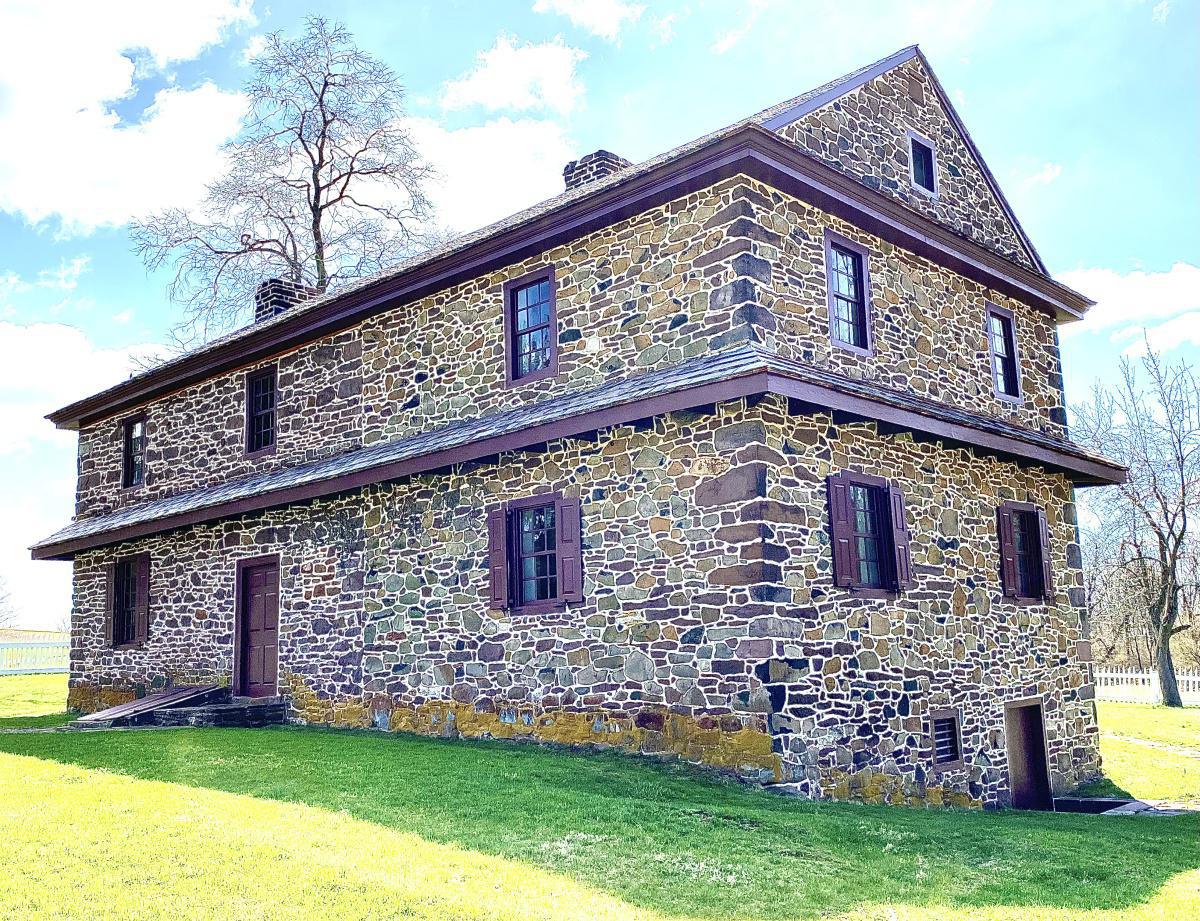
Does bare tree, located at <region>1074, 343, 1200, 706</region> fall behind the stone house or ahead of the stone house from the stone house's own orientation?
behind

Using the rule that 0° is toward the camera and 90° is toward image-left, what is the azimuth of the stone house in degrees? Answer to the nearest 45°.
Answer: approximately 45°

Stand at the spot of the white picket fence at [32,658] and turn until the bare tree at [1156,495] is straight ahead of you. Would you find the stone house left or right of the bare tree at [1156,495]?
right

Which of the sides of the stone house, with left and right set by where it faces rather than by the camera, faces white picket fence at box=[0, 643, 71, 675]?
right

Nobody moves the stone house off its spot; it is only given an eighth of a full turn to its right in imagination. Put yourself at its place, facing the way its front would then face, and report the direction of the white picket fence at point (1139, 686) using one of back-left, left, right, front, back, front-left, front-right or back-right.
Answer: back-right
